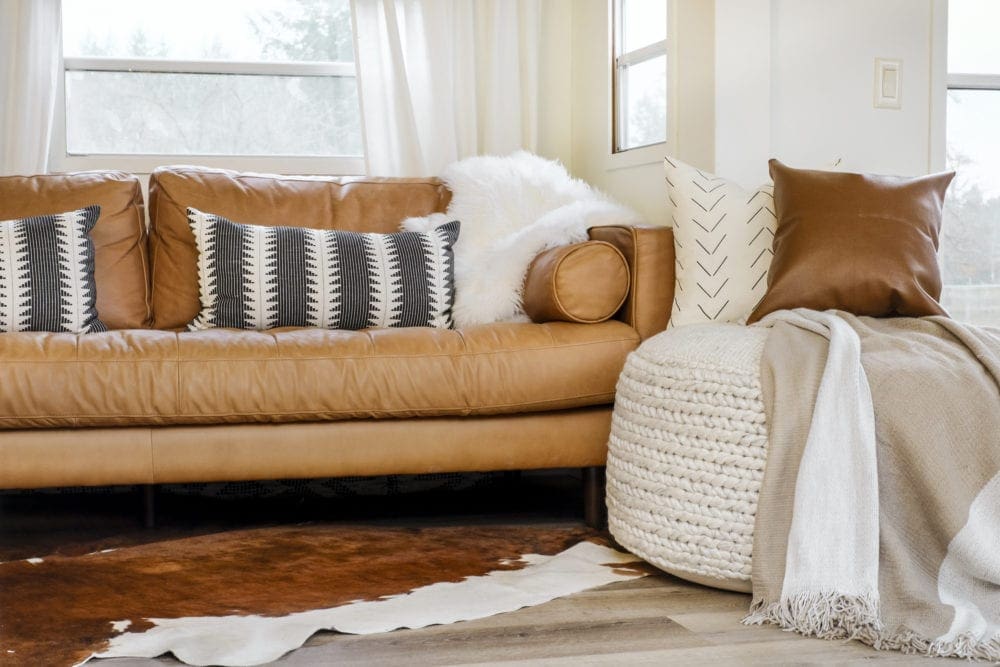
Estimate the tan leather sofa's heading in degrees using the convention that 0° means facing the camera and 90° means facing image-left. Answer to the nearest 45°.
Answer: approximately 0°

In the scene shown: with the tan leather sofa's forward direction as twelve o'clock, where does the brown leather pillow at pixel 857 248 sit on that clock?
The brown leather pillow is roughly at 9 o'clock from the tan leather sofa.

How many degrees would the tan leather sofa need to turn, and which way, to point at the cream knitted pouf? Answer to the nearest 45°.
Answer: approximately 45° to its left

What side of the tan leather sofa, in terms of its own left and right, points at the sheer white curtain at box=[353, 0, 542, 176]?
back

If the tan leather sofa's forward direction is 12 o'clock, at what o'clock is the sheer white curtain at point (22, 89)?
The sheer white curtain is roughly at 5 o'clock from the tan leather sofa.

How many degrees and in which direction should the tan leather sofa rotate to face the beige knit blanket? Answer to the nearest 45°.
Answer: approximately 45° to its left

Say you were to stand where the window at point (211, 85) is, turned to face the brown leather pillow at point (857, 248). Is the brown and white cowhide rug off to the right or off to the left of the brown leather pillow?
right
